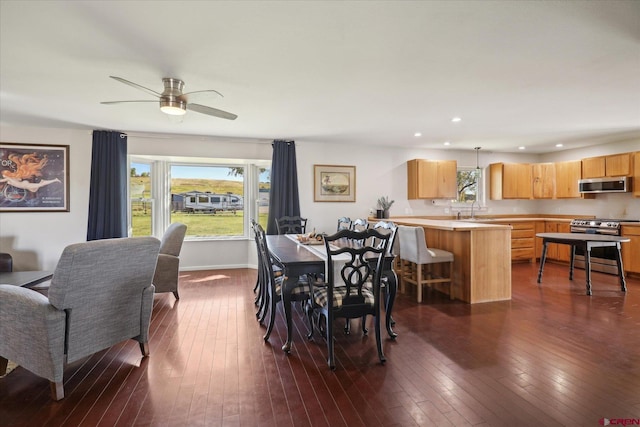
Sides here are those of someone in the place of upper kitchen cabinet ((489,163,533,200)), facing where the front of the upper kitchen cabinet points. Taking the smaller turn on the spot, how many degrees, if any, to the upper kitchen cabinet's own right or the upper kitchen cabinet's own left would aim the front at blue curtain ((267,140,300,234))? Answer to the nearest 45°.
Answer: approximately 45° to the upper kitchen cabinet's own right

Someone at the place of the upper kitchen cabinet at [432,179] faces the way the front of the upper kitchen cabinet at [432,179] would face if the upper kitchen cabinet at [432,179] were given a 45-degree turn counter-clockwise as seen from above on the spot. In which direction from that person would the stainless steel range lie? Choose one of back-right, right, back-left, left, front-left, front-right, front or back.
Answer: front-left

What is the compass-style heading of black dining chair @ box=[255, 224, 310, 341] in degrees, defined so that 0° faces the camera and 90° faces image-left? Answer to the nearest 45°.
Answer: approximately 270°

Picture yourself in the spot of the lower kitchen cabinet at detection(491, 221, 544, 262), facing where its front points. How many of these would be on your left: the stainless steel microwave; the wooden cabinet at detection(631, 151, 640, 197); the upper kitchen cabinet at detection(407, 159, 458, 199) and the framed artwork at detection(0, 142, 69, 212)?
2

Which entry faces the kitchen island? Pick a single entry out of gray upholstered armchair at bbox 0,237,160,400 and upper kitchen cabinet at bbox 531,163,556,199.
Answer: the upper kitchen cabinet

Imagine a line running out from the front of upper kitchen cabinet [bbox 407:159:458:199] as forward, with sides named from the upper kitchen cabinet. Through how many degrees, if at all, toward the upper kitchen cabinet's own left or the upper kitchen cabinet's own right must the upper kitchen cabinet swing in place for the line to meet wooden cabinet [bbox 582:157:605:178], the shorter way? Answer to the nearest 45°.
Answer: approximately 90° to the upper kitchen cabinet's own left

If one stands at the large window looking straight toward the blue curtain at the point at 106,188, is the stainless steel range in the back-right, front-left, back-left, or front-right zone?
back-left

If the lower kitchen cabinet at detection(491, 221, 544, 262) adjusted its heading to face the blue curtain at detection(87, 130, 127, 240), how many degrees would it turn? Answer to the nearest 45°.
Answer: approximately 45° to its right

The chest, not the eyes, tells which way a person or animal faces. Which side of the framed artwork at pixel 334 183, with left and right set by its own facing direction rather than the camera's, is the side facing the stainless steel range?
left

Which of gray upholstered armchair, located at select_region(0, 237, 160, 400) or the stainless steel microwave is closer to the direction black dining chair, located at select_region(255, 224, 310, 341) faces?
the stainless steel microwave

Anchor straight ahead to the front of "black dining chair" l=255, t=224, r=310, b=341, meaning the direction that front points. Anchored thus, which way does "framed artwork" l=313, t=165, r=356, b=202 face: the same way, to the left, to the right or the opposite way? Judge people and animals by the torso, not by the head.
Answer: to the right

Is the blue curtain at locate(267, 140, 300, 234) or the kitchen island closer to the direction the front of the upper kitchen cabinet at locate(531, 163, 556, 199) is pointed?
the kitchen island

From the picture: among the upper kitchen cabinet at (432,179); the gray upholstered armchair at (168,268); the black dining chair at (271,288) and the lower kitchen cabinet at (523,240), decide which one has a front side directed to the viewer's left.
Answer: the gray upholstered armchair

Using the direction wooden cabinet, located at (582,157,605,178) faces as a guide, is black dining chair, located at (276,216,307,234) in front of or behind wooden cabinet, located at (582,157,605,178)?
in front

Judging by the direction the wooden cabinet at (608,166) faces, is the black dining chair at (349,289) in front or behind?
in front

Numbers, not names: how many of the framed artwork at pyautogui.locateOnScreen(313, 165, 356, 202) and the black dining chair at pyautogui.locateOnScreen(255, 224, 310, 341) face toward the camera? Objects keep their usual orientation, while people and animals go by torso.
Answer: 1

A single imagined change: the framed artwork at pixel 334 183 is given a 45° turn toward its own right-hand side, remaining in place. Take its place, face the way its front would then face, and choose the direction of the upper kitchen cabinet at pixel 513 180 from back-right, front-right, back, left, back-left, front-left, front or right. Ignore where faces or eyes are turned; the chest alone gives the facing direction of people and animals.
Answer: back-left
